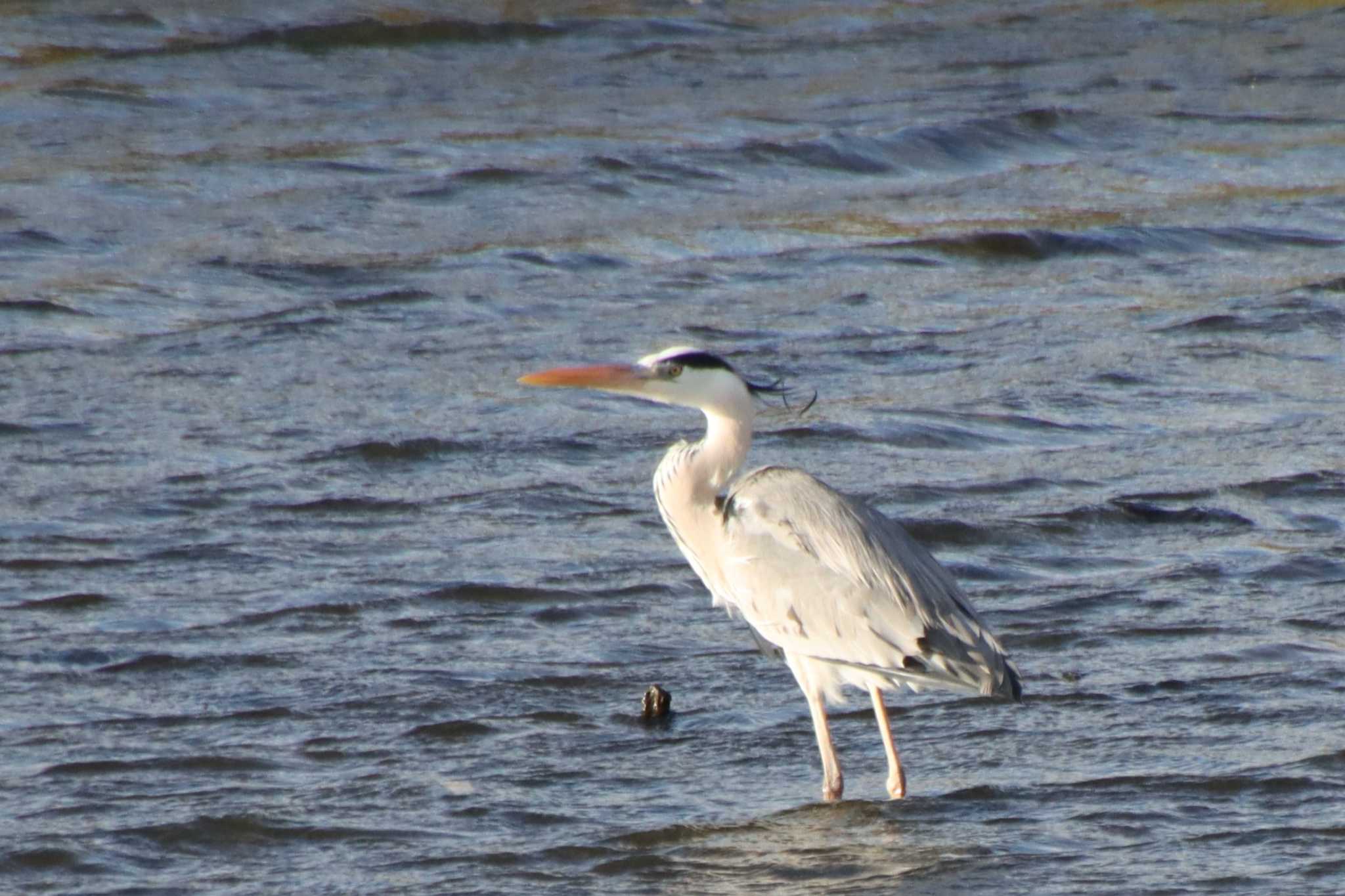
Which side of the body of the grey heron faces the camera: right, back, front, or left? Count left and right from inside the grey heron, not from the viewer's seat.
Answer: left
